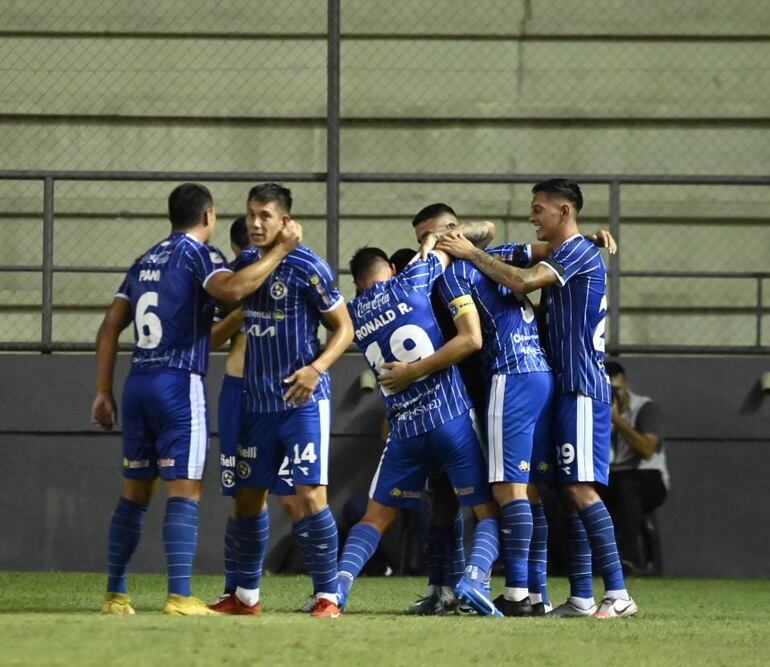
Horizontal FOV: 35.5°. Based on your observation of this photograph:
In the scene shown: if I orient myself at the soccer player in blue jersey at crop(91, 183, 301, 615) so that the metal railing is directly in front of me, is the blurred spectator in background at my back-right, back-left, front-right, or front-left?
front-right

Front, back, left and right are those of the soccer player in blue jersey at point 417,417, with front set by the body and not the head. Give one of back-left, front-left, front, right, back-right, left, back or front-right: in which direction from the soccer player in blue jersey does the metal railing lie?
front

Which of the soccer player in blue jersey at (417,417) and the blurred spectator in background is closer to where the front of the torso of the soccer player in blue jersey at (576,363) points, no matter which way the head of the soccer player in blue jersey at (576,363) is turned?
the soccer player in blue jersey

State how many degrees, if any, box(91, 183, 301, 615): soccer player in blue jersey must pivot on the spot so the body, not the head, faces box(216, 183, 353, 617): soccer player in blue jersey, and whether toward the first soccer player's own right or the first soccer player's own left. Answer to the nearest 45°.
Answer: approximately 45° to the first soccer player's own right

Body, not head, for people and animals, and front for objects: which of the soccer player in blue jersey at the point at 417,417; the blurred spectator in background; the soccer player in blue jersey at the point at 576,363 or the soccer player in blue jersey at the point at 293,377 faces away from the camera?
the soccer player in blue jersey at the point at 417,417

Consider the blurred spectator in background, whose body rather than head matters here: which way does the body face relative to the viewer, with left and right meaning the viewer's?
facing the viewer and to the left of the viewer

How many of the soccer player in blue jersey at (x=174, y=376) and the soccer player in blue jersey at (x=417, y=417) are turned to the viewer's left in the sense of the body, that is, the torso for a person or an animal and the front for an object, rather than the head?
0

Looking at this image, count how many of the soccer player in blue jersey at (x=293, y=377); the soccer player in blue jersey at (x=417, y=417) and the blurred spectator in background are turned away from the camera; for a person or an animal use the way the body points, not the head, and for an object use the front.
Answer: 1

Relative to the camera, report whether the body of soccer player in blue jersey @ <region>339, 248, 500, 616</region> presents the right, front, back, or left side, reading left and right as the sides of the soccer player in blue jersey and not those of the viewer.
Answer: back

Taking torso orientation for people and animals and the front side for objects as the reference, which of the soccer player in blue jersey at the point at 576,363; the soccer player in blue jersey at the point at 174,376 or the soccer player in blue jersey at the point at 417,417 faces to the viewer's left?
the soccer player in blue jersey at the point at 576,363

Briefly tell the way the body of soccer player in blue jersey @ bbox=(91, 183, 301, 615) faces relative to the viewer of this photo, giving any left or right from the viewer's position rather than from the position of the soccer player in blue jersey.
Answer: facing away from the viewer and to the right of the viewer

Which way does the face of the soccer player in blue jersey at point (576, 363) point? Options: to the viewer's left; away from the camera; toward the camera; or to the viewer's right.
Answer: to the viewer's left

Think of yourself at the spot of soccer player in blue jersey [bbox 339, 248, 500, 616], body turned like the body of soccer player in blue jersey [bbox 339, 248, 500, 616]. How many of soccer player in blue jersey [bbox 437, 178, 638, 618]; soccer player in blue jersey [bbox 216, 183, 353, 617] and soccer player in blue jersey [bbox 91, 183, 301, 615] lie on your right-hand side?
1

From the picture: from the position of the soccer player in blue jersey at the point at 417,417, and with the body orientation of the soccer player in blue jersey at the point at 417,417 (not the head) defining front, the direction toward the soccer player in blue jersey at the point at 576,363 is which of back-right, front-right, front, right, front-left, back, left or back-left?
right

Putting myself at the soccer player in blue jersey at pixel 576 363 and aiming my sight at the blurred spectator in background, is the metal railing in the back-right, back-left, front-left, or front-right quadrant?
front-left

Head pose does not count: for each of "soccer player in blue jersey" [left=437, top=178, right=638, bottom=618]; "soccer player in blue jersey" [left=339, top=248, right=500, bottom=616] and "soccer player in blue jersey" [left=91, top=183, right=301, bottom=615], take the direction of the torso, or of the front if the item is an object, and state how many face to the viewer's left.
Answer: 1

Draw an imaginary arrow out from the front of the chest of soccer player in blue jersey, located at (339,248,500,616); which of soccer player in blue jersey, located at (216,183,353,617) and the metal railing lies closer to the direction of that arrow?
the metal railing
